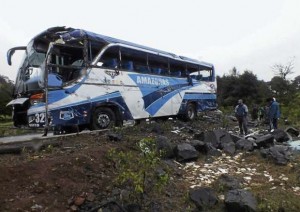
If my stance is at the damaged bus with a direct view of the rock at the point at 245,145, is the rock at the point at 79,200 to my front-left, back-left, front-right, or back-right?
front-right

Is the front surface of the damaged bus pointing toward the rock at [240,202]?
no

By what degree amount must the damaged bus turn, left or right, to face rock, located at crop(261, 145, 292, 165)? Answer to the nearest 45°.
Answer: approximately 90° to its left

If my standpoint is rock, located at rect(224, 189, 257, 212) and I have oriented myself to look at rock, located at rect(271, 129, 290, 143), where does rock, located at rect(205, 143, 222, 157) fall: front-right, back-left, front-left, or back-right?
front-left

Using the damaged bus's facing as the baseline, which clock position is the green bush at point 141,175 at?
The green bush is roughly at 10 o'clock from the damaged bus.

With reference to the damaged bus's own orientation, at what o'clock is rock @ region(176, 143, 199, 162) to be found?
The rock is roughly at 9 o'clock from the damaged bus.

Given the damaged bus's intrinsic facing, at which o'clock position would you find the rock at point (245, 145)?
The rock is roughly at 8 o'clock from the damaged bus.

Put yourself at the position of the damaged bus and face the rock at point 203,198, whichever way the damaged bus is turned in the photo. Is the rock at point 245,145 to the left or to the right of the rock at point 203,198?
left

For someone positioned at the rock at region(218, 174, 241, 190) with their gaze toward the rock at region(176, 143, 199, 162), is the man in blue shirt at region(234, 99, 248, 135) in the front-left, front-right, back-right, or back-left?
front-right

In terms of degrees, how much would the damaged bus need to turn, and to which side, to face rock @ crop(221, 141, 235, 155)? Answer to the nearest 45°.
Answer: approximately 135° to its left

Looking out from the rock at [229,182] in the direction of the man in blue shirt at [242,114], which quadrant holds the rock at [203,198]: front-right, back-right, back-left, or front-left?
back-left

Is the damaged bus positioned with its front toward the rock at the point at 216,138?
no

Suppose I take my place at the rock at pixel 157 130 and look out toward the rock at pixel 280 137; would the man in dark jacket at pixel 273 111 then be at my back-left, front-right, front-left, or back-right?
front-left

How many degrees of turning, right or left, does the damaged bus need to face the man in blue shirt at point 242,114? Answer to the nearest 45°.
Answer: approximately 135° to its left

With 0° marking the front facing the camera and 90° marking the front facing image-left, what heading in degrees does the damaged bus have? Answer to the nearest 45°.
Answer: approximately 45°
